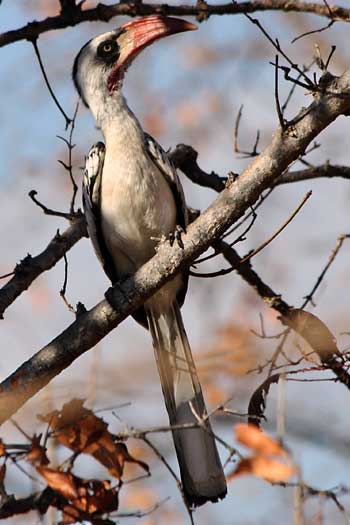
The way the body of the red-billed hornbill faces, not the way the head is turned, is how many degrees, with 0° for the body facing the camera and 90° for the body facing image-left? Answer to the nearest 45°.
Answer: approximately 0°
